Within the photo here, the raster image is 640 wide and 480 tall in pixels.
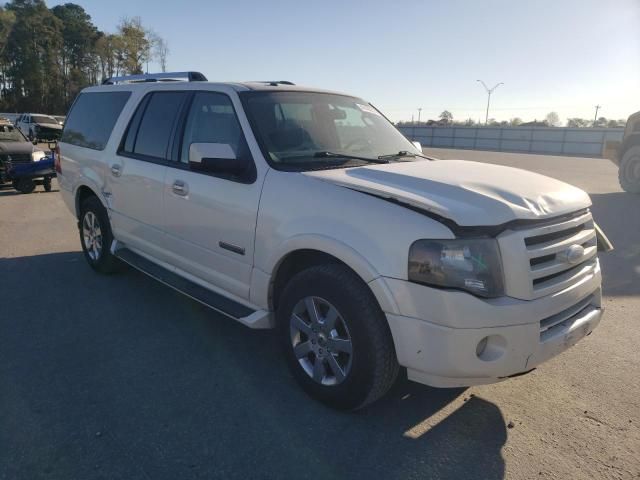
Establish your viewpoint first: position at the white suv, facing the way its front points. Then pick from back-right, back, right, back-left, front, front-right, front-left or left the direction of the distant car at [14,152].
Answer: back

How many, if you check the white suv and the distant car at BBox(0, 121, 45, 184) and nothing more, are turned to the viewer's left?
0

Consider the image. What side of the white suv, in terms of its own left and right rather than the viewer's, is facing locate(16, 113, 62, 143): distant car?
back

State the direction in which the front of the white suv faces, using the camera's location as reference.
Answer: facing the viewer and to the right of the viewer

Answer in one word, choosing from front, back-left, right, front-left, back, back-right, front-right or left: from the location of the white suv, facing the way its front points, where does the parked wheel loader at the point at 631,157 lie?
left
